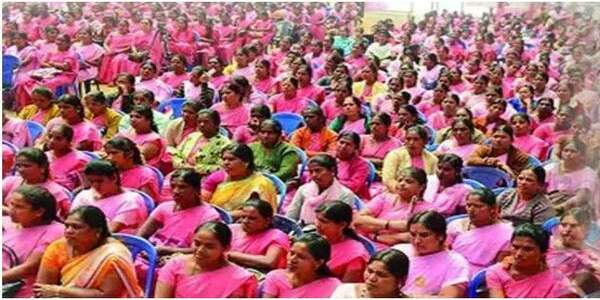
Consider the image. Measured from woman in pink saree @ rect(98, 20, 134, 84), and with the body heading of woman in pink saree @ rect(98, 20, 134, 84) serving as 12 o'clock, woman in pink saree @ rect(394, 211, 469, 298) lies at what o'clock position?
woman in pink saree @ rect(394, 211, 469, 298) is roughly at 10 o'clock from woman in pink saree @ rect(98, 20, 134, 84).

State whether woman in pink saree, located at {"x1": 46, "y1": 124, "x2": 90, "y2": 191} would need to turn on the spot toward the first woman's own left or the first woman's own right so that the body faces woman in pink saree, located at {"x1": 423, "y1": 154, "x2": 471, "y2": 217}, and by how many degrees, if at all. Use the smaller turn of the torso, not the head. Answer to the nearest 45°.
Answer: approximately 90° to the first woman's own left

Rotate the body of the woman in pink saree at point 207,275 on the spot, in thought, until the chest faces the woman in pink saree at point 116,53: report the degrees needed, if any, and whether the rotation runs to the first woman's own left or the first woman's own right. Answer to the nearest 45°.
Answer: approximately 135° to the first woman's own right

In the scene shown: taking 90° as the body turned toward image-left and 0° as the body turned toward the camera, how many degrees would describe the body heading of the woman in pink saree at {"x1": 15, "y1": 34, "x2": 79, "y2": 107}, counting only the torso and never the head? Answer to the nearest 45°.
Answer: approximately 45°

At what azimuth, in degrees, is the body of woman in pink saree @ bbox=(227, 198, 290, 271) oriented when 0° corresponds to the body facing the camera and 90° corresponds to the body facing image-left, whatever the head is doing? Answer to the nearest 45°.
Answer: approximately 45°

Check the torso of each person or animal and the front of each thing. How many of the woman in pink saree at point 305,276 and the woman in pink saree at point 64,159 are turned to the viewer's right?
0

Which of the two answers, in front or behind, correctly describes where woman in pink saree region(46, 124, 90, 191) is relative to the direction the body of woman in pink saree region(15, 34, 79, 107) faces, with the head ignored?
in front

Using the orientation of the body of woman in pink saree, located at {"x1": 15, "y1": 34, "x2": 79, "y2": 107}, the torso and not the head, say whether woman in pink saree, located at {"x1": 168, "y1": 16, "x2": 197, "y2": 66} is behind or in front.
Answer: behind

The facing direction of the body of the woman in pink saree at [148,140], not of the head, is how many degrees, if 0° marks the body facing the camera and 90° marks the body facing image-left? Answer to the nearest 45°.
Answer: approximately 45°

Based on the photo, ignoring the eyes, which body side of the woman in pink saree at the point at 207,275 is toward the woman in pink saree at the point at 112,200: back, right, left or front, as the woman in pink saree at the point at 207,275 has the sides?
right
